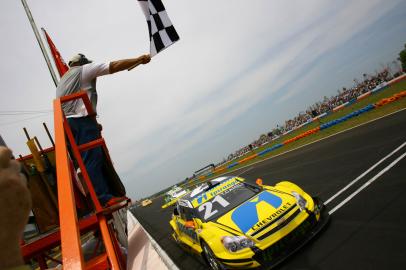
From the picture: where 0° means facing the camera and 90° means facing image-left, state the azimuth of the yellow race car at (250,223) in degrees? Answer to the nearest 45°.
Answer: approximately 315°
